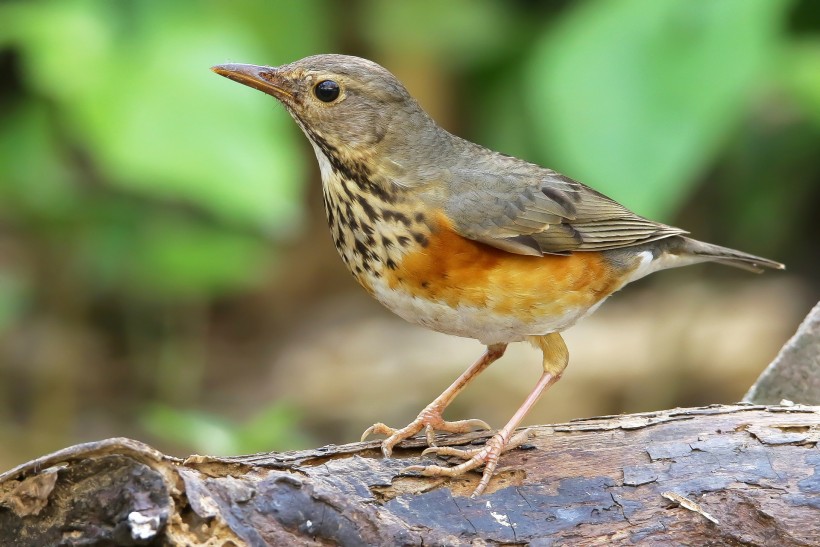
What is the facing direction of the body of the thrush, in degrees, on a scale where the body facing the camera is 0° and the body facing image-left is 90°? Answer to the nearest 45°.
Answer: approximately 90°

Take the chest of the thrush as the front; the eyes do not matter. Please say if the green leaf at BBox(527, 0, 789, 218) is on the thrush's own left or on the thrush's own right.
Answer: on the thrush's own right
